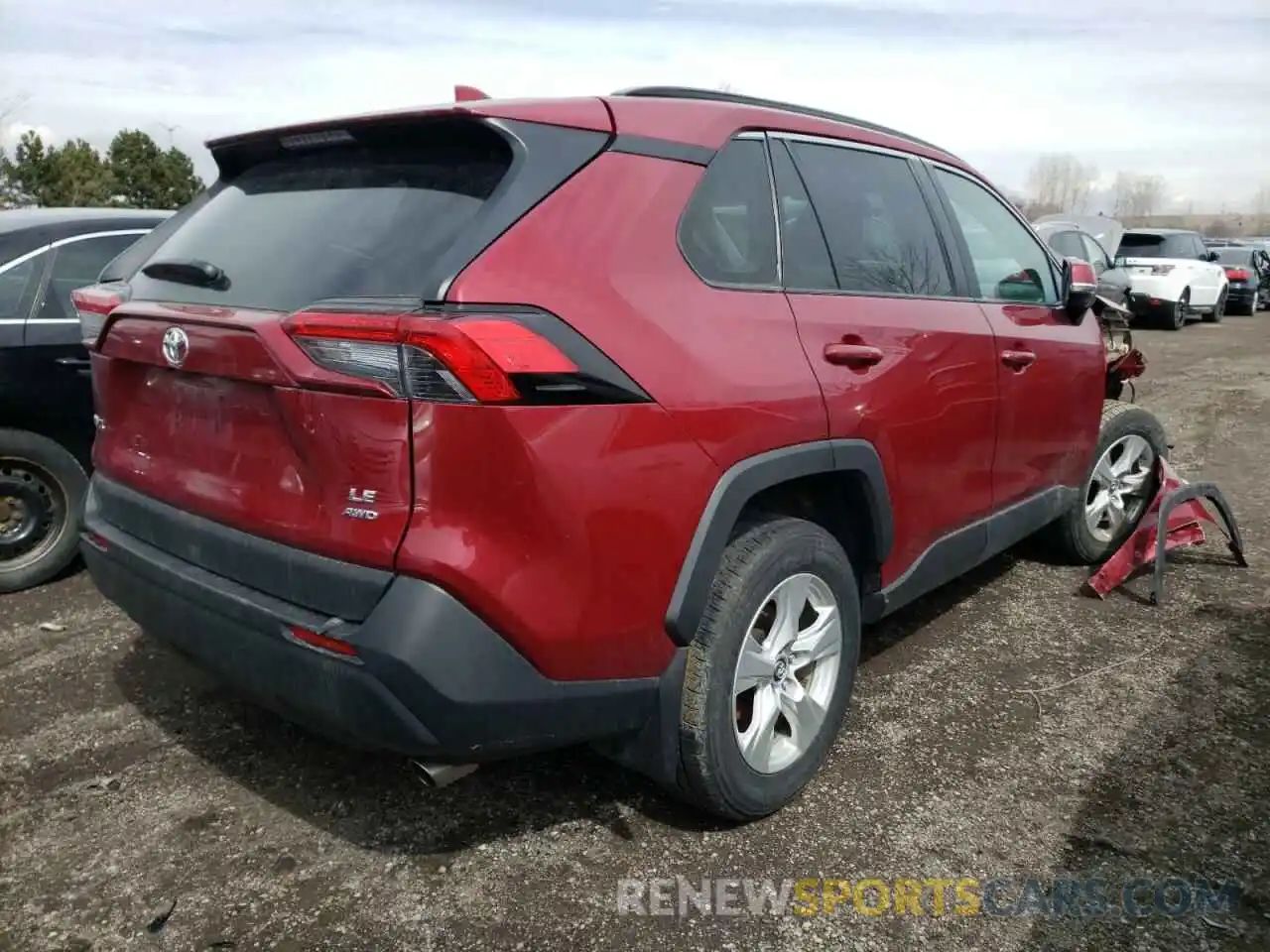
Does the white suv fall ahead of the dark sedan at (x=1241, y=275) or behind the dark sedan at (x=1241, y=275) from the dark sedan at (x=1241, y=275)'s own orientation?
behind

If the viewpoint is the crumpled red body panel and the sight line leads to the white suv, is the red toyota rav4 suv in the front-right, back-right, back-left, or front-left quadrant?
back-left

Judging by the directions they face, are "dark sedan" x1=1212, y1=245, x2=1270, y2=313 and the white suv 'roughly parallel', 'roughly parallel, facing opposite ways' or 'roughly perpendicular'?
roughly parallel

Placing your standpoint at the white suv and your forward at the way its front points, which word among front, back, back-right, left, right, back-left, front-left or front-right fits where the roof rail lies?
back-right

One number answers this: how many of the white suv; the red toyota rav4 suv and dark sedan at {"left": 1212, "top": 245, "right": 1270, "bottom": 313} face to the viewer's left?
0

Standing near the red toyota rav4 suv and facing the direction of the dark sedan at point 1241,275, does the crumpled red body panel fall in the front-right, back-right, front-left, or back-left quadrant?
front-right

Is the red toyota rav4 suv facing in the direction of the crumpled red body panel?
no

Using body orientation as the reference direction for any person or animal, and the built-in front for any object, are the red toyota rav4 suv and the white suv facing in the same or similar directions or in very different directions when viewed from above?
same or similar directions

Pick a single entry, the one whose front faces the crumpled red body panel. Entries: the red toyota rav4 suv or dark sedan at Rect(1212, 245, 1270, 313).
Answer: the red toyota rav4 suv

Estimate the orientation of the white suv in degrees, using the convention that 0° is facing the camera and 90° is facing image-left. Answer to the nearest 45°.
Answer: approximately 225°

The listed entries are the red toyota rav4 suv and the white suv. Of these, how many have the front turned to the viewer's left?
0

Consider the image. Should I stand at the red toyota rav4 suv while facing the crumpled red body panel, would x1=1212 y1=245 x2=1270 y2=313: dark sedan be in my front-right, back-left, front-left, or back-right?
front-left

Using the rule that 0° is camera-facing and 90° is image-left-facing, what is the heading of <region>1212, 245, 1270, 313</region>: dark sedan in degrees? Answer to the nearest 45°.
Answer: approximately 225°

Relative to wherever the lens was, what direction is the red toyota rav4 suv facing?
facing away from the viewer and to the right of the viewer
